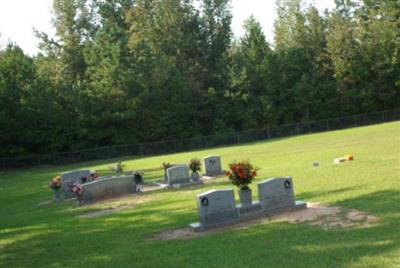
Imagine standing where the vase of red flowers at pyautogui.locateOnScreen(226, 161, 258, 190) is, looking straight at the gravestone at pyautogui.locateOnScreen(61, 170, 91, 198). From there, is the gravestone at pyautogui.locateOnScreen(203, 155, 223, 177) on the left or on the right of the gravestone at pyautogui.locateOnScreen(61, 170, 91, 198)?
right

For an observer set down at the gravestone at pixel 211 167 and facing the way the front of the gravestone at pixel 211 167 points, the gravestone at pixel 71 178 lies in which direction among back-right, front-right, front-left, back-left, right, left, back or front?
right

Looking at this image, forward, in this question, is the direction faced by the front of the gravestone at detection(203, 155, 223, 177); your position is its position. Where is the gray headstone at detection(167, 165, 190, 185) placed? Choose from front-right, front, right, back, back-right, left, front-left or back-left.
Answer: front-right

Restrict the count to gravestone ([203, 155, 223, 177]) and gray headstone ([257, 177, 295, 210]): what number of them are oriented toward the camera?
2

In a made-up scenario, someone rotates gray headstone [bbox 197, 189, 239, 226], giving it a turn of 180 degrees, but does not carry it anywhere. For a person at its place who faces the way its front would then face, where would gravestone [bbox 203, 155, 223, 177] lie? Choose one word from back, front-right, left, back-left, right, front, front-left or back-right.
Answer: front

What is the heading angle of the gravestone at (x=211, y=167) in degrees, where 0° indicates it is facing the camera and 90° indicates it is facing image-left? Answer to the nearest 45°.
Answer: approximately 0°

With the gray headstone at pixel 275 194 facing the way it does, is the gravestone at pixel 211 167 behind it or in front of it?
behind
